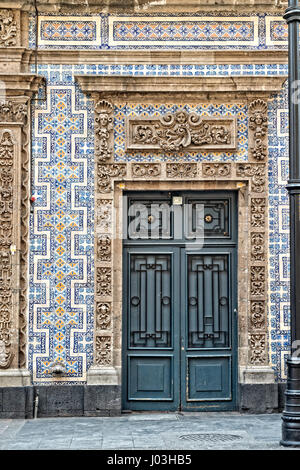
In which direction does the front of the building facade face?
toward the camera

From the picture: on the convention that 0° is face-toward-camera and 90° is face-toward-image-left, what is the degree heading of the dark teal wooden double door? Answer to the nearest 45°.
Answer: approximately 0°
